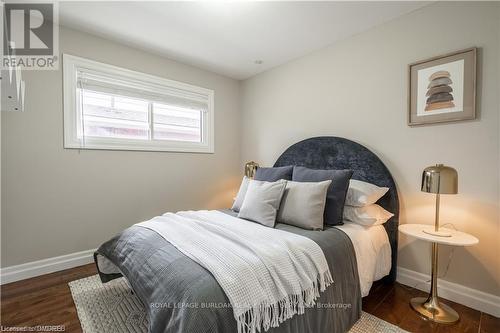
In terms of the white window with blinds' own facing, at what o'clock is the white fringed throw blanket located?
The white fringed throw blanket is roughly at 1 o'clock from the white window with blinds.

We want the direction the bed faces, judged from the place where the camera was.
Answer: facing the viewer and to the left of the viewer

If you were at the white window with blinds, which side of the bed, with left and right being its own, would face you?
right

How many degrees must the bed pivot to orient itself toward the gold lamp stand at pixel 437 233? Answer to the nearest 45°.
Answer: approximately 135° to its left

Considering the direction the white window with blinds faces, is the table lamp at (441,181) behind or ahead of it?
ahead

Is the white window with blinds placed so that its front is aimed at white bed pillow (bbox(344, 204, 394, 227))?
yes

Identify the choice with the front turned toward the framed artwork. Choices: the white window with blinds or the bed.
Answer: the white window with blinds

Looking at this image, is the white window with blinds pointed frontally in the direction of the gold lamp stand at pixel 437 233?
yes

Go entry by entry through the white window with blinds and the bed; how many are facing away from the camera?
0

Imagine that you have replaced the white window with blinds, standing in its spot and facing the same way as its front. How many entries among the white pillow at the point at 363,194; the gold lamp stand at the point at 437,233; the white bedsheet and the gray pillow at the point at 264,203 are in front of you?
4

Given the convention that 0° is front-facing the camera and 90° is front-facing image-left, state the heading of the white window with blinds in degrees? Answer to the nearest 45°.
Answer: approximately 315°

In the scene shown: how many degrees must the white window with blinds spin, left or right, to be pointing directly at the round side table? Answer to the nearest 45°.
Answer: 0° — it already faces it

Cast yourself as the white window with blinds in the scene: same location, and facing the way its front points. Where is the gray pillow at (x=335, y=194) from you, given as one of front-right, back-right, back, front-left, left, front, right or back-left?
front

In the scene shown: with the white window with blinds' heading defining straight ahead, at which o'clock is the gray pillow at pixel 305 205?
The gray pillow is roughly at 12 o'clock from the white window with blinds.

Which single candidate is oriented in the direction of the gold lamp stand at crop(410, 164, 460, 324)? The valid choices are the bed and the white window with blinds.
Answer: the white window with blinds
